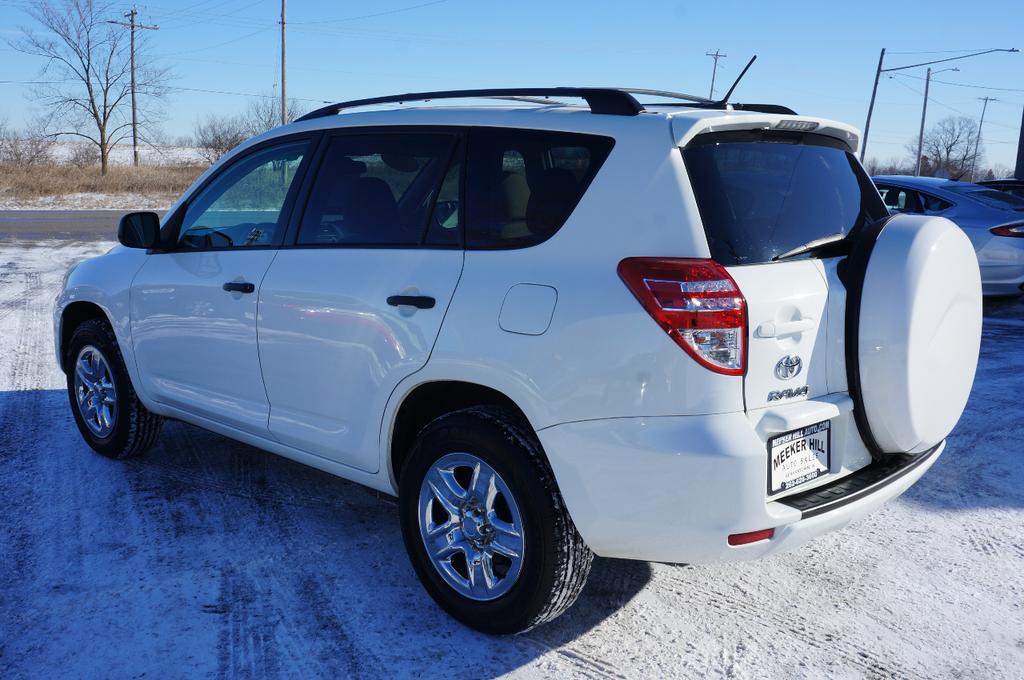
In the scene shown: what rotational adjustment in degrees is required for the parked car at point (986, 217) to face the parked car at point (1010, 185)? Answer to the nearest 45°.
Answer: approximately 45° to its right

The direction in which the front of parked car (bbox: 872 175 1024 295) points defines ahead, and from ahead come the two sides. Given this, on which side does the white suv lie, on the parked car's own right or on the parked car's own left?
on the parked car's own left

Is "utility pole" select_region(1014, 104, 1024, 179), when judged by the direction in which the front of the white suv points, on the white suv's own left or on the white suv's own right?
on the white suv's own right

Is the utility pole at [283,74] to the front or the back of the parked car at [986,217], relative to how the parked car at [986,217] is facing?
to the front

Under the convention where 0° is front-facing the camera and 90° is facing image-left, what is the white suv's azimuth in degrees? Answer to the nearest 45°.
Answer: approximately 135°

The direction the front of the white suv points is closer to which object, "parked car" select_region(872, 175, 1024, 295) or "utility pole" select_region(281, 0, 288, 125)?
the utility pole

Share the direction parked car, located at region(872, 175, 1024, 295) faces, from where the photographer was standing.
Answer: facing away from the viewer and to the left of the viewer

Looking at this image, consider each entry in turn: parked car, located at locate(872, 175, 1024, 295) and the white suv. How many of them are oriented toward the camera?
0

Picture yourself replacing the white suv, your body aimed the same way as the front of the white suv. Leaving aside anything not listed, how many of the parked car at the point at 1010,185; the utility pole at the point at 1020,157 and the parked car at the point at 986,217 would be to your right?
3

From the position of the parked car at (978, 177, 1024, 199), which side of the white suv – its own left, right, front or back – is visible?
right

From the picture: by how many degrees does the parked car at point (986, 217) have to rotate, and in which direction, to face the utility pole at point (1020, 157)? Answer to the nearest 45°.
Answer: approximately 45° to its right
